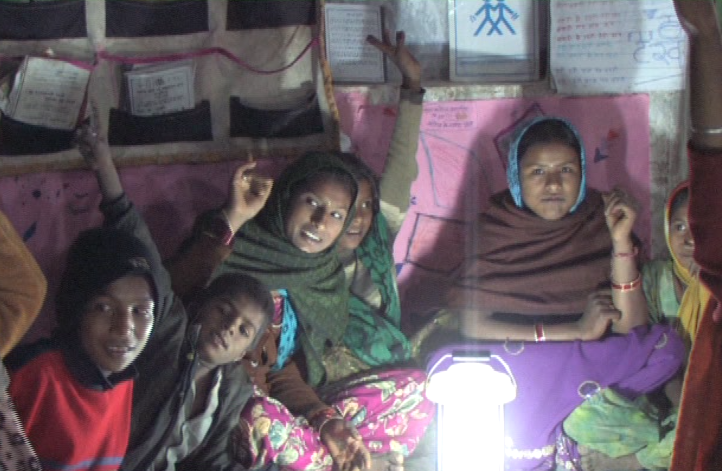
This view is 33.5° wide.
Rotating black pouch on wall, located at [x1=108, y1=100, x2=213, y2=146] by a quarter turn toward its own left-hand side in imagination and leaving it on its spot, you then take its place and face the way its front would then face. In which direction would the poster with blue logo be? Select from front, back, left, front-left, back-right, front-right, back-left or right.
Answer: front

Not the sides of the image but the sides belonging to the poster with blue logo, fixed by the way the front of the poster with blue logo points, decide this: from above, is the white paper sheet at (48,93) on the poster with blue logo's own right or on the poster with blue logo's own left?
on the poster with blue logo's own right

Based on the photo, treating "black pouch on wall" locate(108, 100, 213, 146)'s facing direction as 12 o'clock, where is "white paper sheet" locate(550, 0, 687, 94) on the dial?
The white paper sheet is roughly at 9 o'clock from the black pouch on wall.

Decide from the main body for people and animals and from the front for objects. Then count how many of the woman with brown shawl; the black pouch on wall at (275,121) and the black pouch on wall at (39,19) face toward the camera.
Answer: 3
